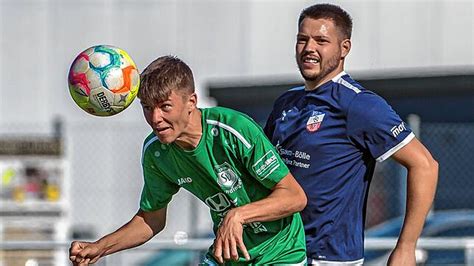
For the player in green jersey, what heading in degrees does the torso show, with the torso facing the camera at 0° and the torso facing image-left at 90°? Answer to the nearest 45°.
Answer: approximately 45°

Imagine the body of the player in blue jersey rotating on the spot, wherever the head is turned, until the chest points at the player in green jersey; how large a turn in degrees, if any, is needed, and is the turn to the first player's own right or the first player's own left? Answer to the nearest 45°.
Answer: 0° — they already face them

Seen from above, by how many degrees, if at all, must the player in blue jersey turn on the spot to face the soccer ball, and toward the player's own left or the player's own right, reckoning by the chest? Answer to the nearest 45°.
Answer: approximately 45° to the player's own right

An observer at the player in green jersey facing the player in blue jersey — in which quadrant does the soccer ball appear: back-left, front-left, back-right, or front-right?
back-left

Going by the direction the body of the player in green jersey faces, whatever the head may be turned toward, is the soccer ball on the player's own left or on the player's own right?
on the player's own right

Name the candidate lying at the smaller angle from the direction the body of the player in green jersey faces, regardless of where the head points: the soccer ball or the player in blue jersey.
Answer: the soccer ball
